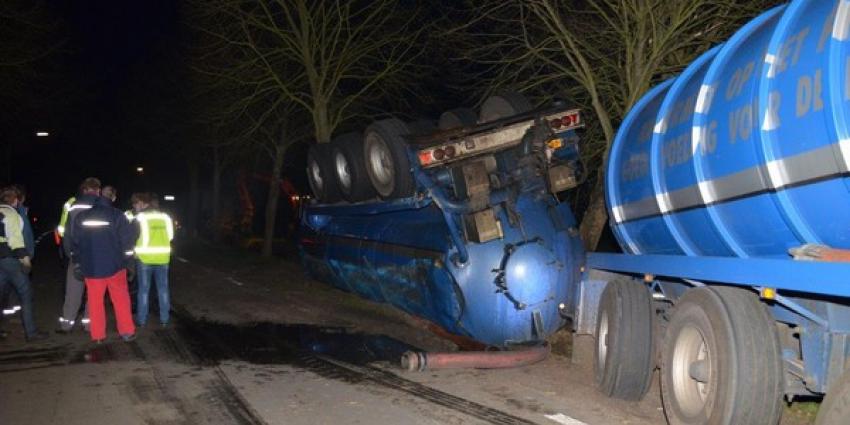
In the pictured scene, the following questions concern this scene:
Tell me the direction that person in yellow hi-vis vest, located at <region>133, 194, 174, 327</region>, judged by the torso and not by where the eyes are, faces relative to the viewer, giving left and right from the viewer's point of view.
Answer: facing away from the viewer and to the left of the viewer

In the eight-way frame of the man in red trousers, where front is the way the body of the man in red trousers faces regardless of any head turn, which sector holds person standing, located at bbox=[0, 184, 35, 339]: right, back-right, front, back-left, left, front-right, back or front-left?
front-left

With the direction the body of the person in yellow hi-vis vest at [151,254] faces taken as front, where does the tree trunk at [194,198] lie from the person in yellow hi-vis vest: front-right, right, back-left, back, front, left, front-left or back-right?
front-right

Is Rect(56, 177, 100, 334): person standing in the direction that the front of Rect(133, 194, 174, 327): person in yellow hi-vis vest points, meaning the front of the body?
no

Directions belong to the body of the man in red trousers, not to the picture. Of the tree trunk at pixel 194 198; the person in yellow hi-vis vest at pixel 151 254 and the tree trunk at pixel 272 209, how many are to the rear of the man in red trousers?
0

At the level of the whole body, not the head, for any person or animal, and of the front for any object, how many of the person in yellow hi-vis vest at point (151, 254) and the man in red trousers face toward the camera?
0

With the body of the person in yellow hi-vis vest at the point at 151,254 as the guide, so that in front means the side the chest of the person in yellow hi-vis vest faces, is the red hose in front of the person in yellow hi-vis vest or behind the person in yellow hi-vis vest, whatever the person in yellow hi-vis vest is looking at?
behind

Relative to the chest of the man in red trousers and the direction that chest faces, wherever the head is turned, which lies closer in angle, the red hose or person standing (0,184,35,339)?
the person standing

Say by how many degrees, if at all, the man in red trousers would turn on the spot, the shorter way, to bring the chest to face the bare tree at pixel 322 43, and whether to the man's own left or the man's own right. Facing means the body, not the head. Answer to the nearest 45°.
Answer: approximately 45° to the man's own right

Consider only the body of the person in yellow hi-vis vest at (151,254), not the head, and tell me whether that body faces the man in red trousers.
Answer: no

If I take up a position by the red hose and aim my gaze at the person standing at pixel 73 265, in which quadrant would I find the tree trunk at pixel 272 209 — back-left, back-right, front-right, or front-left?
front-right

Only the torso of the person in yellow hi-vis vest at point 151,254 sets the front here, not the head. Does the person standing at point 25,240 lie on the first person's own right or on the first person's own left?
on the first person's own left

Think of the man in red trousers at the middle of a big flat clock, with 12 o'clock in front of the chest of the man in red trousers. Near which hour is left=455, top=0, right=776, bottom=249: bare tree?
The bare tree is roughly at 3 o'clock from the man in red trousers.

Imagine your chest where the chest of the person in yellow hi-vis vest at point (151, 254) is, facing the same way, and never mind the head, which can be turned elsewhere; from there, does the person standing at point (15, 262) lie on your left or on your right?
on your left

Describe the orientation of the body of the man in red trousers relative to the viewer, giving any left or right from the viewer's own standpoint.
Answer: facing away from the viewer

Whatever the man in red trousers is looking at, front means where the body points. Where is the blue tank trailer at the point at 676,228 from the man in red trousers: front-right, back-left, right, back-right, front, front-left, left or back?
back-right

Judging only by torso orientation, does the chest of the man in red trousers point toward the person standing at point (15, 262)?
no

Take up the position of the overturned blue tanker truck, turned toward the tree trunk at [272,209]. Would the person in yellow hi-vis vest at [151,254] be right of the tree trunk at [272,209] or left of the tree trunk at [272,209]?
left
